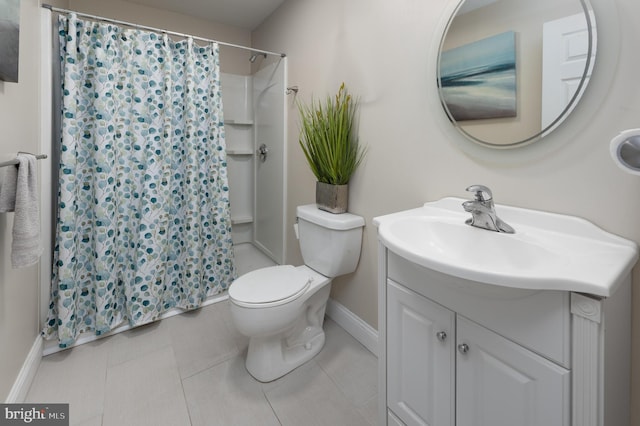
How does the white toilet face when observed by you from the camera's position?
facing the viewer and to the left of the viewer

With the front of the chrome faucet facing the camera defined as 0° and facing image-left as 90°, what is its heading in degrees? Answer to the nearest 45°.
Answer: approximately 45°

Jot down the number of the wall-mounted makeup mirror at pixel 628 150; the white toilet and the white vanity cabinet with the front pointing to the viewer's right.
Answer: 0

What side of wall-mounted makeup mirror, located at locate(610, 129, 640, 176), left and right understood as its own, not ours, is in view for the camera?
front

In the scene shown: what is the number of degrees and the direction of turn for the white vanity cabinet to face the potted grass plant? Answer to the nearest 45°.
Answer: approximately 90° to its right

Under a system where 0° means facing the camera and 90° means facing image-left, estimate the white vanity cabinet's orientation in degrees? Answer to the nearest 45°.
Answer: approximately 45°

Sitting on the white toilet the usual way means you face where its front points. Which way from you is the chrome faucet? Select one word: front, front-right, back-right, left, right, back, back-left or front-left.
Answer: left

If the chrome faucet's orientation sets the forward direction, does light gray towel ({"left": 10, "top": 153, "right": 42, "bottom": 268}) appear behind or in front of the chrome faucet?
in front

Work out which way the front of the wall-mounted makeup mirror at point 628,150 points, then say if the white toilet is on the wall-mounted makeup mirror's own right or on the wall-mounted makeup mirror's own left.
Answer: on the wall-mounted makeup mirror's own right

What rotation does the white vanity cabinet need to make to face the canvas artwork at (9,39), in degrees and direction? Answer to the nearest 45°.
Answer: approximately 45° to its right

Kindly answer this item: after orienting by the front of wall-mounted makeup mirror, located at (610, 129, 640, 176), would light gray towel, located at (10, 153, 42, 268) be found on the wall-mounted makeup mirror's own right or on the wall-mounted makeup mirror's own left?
on the wall-mounted makeup mirror's own right

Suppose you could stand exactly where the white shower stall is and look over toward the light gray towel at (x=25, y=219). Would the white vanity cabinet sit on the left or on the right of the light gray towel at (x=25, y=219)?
left

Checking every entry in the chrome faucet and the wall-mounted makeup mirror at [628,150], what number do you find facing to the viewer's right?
0

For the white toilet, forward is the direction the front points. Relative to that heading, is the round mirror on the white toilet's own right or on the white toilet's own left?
on the white toilet's own left
